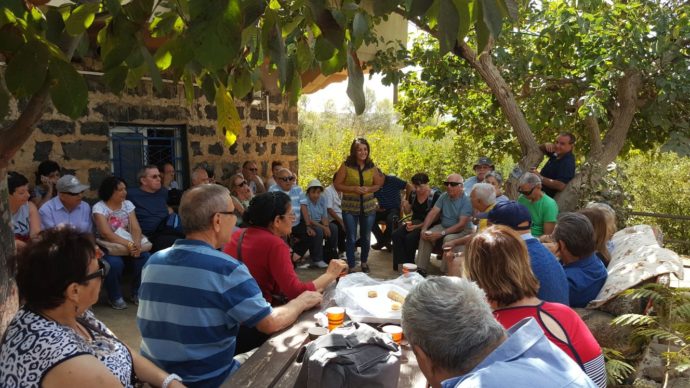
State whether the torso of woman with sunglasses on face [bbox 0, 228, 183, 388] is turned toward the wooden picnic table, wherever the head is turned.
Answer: yes

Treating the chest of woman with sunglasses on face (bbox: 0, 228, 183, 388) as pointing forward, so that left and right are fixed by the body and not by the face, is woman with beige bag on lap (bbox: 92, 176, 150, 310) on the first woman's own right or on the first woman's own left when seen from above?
on the first woman's own left

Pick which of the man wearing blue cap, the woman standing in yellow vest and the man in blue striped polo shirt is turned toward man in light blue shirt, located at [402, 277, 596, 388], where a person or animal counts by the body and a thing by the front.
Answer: the woman standing in yellow vest

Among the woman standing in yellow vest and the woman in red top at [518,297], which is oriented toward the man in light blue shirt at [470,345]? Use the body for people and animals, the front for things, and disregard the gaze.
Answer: the woman standing in yellow vest

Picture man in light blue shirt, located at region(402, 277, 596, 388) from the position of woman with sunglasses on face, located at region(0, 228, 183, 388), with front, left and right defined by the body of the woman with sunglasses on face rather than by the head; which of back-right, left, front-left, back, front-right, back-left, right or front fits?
front-right

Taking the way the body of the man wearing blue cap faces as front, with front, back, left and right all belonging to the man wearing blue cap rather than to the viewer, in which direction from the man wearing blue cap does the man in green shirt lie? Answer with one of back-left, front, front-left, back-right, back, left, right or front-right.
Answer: front-right

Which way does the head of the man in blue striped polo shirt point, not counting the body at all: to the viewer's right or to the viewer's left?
to the viewer's right

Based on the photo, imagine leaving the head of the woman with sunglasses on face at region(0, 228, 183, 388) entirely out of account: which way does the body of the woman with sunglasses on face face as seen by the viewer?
to the viewer's right

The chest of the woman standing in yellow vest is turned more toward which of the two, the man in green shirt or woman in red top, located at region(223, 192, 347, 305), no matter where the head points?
the woman in red top

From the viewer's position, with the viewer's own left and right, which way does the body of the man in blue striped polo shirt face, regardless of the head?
facing away from the viewer and to the right of the viewer

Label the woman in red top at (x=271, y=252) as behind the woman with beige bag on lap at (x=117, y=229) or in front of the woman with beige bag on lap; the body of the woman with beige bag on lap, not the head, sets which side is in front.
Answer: in front

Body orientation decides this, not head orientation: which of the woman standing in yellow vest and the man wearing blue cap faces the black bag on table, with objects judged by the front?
the woman standing in yellow vest

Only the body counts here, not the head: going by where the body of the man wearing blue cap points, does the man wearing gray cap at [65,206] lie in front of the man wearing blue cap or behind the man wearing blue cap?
in front

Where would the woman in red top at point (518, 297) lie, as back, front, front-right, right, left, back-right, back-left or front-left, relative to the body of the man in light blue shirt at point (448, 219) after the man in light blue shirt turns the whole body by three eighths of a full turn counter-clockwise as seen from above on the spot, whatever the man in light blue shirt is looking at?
right

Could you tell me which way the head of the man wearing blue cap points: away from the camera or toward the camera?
away from the camera
